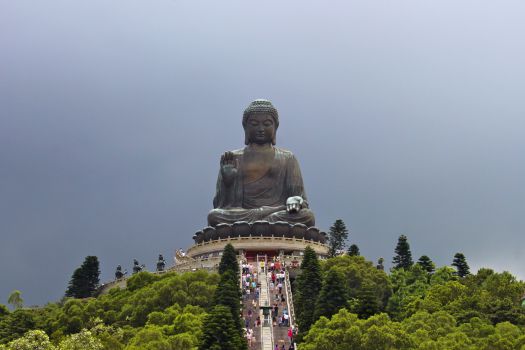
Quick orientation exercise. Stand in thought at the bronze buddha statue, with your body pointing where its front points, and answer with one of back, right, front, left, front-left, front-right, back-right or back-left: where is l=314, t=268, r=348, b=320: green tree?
front

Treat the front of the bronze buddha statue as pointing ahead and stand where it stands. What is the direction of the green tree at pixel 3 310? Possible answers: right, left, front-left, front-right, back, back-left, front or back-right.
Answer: front-right

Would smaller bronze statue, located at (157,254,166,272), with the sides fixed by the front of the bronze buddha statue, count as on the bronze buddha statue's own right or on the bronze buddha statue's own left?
on the bronze buddha statue's own right

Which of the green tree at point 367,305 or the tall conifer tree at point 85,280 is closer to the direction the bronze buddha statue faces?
the green tree

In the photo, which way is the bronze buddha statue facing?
toward the camera

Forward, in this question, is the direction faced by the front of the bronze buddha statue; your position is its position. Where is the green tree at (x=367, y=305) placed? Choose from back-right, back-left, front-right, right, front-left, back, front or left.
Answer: front

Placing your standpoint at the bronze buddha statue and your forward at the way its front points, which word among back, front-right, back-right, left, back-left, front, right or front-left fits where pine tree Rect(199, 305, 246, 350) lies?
front

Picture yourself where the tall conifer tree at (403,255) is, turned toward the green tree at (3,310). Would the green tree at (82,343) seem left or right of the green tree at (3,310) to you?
left

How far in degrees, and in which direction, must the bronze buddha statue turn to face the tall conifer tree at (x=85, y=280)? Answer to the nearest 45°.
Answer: approximately 45° to its right

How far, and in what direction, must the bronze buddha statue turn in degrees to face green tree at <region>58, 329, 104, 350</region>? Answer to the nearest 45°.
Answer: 0° — it already faces it

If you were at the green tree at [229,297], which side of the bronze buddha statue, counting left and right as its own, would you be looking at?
front

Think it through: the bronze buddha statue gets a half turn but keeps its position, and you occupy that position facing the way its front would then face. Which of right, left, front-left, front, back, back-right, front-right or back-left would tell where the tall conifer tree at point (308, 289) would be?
back

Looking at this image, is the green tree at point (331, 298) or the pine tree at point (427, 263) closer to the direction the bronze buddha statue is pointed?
the green tree
